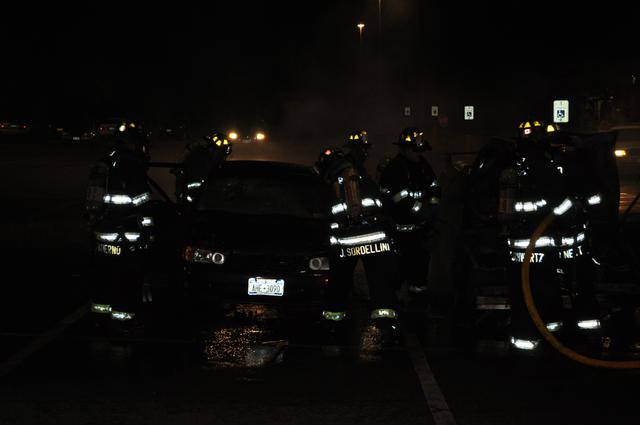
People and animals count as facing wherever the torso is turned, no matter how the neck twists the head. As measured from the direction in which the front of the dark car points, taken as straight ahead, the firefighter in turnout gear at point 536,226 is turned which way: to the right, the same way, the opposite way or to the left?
the opposite way

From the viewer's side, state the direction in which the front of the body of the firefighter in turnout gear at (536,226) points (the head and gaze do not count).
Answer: away from the camera

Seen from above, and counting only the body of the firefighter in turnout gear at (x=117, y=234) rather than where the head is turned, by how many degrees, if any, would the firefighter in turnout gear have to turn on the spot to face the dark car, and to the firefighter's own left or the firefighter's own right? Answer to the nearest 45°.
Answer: approximately 45° to the firefighter's own right

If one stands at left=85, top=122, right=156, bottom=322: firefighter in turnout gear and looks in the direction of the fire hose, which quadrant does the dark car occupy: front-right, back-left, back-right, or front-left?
front-left

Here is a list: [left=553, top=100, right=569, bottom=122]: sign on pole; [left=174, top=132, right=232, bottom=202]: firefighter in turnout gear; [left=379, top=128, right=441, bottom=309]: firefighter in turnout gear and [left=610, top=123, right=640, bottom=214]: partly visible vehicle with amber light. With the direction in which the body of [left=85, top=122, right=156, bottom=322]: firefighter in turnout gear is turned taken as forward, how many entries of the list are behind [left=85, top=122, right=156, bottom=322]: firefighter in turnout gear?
0

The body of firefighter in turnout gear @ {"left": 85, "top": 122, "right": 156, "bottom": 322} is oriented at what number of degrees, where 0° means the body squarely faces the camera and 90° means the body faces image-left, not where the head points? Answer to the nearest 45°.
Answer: approximately 225°

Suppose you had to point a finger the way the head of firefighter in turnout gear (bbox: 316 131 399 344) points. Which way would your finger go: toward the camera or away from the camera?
away from the camera

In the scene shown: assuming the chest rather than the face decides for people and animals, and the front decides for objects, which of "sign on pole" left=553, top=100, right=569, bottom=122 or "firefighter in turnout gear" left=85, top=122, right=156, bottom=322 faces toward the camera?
the sign on pole

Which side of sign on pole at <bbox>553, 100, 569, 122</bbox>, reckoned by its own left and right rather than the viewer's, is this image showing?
front

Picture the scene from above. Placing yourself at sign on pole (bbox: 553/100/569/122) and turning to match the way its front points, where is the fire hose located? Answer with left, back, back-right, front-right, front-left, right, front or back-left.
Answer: front

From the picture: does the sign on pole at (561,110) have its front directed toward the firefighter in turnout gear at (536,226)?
yes

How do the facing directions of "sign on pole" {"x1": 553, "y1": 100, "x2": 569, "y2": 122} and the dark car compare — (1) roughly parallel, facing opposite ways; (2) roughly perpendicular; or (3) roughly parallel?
roughly parallel
